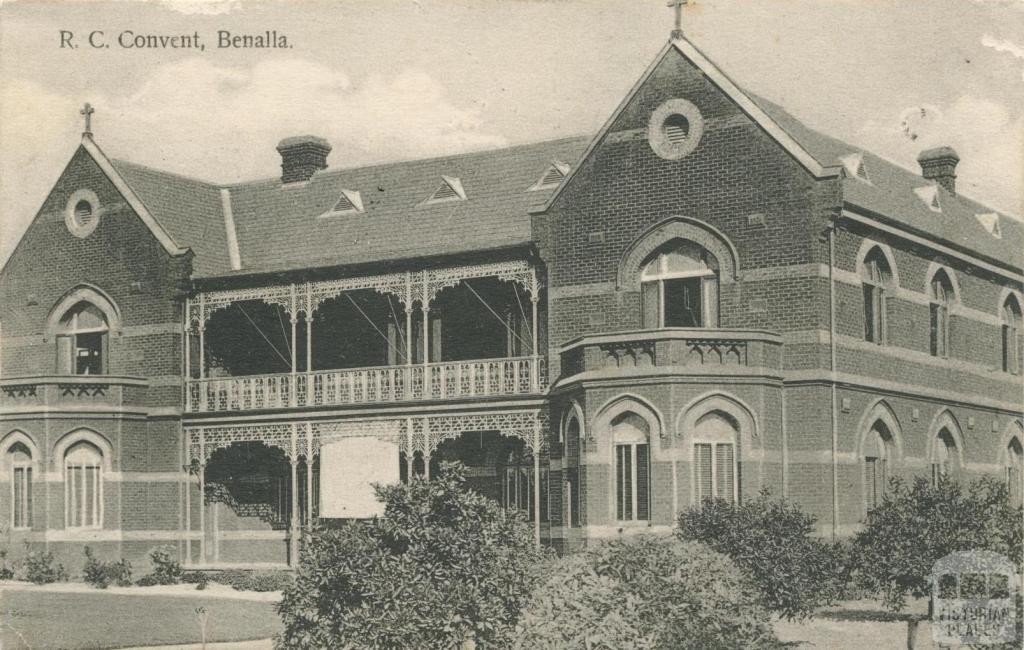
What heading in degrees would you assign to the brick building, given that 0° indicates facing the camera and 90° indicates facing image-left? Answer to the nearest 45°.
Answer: approximately 45°

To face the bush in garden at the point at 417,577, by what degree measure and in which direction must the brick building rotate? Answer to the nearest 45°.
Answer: approximately 45° to its left
